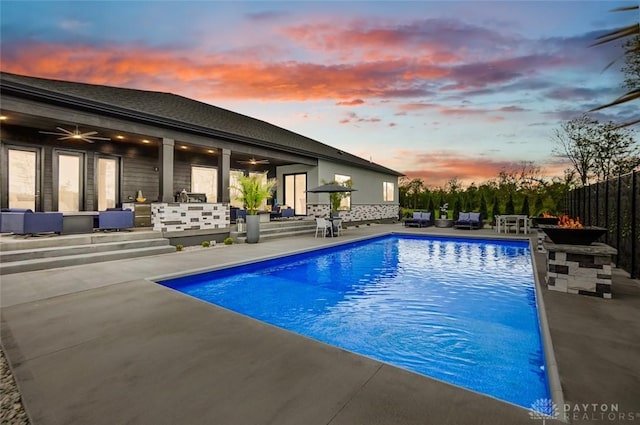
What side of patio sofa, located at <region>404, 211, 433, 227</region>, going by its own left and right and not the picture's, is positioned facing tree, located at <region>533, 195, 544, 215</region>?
left

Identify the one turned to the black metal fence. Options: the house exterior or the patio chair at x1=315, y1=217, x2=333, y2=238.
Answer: the house exterior

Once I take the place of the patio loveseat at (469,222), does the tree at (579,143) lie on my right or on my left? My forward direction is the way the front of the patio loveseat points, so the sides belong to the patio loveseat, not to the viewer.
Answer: on my left

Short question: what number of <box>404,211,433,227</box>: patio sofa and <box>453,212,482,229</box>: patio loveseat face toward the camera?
2

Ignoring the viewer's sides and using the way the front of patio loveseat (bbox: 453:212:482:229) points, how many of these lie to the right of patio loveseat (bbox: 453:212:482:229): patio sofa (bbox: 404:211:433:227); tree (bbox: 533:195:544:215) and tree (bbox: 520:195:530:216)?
1

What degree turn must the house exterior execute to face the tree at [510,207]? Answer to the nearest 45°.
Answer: approximately 45° to its left
